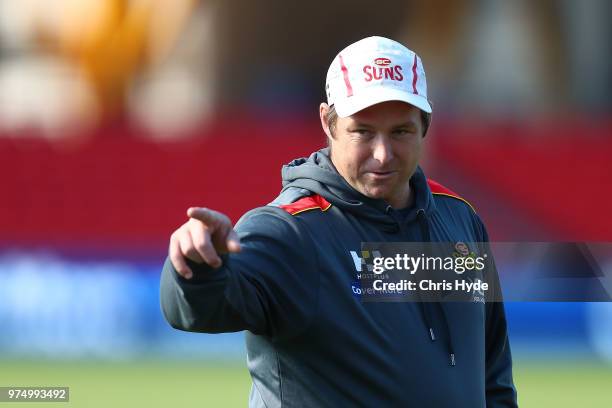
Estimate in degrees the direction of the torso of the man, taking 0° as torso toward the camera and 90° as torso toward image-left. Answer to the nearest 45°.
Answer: approximately 315°
